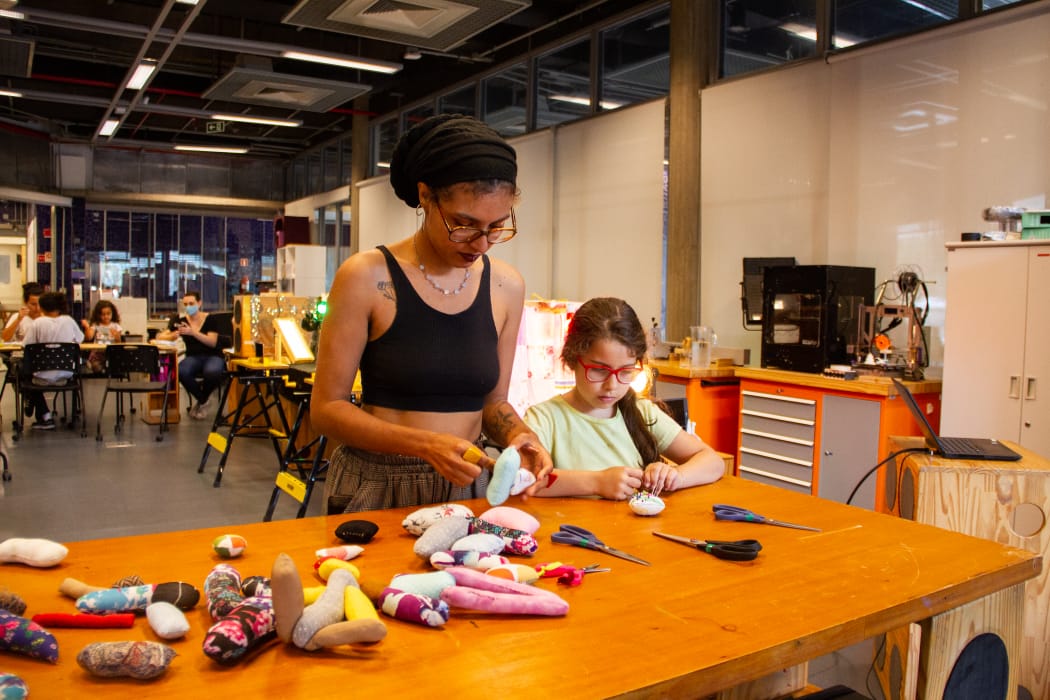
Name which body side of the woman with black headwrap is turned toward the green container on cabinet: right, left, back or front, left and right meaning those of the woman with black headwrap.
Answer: left

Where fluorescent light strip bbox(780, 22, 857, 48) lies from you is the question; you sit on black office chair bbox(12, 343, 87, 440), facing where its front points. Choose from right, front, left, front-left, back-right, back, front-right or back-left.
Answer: back-right

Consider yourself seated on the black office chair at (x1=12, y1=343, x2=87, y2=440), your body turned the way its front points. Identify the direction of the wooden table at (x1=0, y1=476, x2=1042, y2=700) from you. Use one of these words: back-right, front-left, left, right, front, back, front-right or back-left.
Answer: back

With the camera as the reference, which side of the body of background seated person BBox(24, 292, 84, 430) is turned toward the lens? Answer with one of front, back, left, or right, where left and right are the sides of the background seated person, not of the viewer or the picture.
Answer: back

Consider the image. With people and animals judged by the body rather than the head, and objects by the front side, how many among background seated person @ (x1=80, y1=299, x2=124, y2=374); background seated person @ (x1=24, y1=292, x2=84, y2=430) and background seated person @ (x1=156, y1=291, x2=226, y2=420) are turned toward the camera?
2

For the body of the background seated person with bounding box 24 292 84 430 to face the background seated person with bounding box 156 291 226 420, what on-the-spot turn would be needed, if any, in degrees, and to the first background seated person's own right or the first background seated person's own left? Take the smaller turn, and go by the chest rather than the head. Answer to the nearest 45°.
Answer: approximately 90° to the first background seated person's own right

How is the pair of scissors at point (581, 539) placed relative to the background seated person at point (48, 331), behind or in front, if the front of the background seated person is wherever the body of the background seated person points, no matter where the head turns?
behind

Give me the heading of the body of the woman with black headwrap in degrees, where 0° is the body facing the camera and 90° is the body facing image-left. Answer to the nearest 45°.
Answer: approximately 315°

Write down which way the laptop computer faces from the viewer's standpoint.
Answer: facing to the right of the viewer
